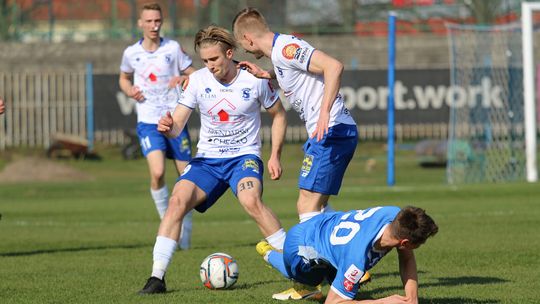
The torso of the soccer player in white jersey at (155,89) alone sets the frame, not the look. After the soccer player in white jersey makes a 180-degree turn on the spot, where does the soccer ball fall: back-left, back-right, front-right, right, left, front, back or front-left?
back

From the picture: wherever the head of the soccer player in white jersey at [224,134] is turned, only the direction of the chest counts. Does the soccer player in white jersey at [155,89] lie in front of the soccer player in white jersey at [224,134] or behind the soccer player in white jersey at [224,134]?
behind

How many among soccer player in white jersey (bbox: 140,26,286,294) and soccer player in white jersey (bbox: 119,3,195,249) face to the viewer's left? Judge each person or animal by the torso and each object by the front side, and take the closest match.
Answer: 0

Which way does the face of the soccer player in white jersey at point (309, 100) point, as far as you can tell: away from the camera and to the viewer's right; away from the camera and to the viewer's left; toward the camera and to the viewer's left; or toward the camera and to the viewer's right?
away from the camera and to the viewer's left

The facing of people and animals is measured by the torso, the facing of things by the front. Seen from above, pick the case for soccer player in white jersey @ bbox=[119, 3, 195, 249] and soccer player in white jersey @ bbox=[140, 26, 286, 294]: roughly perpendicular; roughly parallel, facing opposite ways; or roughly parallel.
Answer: roughly parallel

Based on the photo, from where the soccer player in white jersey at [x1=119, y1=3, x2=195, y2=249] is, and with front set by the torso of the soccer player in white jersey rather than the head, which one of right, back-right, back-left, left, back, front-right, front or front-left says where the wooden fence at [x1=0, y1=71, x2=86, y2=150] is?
back

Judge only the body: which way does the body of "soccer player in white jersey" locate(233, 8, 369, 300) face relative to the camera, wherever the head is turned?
to the viewer's left

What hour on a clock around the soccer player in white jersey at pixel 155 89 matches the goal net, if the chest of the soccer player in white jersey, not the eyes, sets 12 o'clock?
The goal net is roughly at 7 o'clock from the soccer player in white jersey.

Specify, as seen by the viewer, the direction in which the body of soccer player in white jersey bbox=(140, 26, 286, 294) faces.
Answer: toward the camera

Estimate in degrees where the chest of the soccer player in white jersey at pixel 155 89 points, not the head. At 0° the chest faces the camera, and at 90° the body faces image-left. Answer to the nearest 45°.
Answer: approximately 0°

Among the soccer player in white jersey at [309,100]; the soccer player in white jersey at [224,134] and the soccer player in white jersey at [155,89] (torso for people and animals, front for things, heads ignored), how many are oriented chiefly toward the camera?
2
